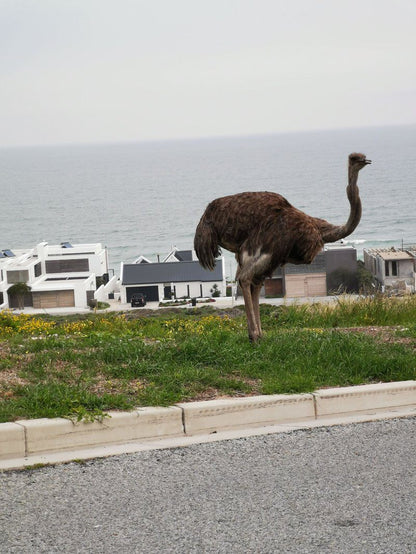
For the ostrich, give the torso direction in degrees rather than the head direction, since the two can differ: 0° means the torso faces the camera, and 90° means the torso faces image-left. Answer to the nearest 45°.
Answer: approximately 270°

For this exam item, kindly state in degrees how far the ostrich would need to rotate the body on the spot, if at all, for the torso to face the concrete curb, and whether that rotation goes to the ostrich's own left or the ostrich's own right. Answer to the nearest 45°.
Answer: approximately 90° to the ostrich's own right
